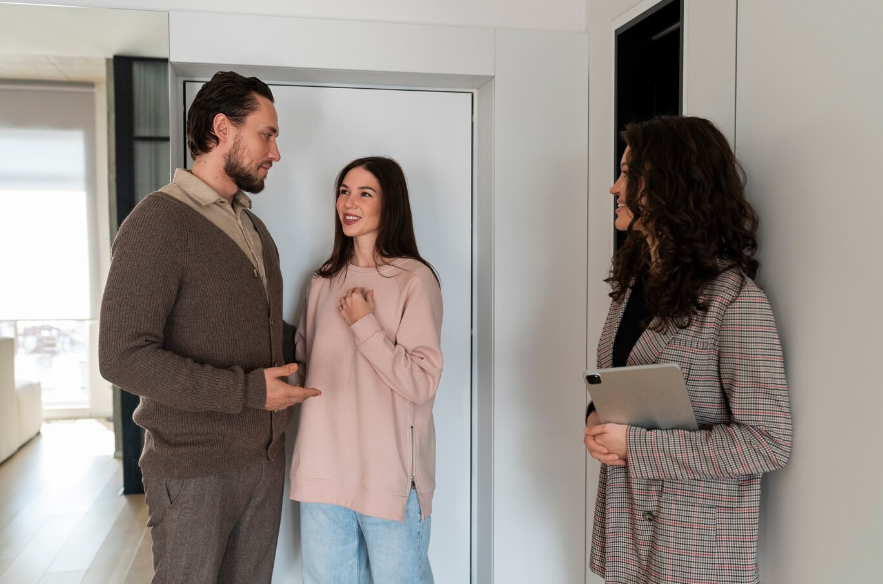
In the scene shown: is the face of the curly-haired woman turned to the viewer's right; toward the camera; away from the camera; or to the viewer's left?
to the viewer's left

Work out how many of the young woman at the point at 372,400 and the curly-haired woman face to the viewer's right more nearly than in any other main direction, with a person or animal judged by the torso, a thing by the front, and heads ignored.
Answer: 0

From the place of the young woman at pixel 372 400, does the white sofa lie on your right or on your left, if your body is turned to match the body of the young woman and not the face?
on your right

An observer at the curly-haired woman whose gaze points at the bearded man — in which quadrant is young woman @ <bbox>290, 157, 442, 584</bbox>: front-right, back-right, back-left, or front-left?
front-right

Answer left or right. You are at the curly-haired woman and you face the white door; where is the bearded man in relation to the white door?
left

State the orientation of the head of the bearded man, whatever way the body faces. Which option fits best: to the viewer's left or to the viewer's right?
to the viewer's right

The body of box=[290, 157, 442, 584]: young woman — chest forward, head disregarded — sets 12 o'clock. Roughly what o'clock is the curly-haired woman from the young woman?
The curly-haired woman is roughly at 9 o'clock from the young woman.

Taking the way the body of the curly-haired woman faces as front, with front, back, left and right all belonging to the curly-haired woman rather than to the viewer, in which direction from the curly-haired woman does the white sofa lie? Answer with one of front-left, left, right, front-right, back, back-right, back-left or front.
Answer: front-right

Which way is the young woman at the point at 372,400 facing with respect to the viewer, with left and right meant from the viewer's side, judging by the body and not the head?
facing the viewer and to the left of the viewer
